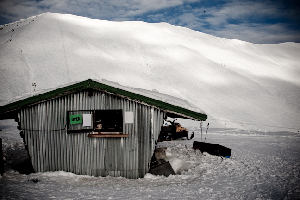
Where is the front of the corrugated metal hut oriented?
toward the camera
